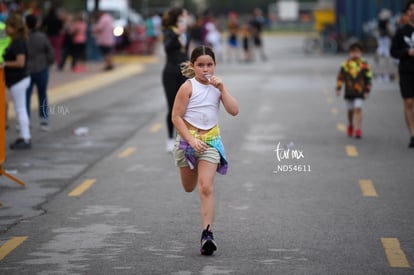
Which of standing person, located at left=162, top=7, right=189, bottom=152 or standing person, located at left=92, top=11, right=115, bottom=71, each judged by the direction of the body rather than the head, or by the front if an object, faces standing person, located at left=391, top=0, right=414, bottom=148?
standing person, located at left=162, top=7, right=189, bottom=152

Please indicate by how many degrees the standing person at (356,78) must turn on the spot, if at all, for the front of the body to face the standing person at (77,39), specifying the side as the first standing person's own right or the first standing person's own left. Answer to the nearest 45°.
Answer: approximately 135° to the first standing person's own right

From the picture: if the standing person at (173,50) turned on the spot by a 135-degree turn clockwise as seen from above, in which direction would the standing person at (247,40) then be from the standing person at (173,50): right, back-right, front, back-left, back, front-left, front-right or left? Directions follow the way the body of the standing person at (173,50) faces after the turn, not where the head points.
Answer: back-right

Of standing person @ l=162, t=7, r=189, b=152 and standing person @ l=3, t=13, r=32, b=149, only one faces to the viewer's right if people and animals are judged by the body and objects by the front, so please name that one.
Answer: standing person @ l=162, t=7, r=189, b=152

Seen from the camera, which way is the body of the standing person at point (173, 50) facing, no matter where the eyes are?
to the viewer's right
